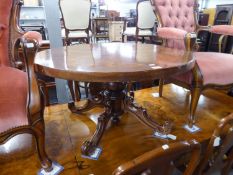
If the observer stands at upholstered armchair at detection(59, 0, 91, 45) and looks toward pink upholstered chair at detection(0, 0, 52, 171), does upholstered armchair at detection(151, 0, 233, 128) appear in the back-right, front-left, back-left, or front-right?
front-left

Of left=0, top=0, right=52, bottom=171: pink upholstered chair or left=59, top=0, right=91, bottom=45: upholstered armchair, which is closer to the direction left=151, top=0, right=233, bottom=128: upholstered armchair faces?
the pink upholstered chair

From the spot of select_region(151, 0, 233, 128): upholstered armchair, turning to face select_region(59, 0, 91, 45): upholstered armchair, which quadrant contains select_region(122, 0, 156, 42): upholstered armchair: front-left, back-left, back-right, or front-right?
front-right

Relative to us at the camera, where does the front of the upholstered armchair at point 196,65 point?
facing the viewer and to the right of the viewer
